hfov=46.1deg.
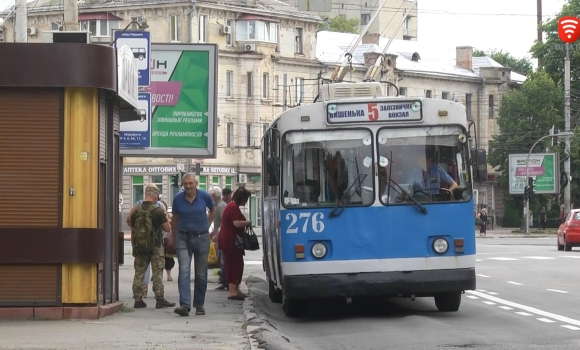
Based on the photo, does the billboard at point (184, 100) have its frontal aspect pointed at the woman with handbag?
yes

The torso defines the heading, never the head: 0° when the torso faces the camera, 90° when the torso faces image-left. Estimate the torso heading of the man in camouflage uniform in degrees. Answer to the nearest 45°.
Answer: approximately 225°

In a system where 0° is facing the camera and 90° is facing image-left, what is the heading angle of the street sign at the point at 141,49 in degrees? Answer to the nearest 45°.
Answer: approximately 0°

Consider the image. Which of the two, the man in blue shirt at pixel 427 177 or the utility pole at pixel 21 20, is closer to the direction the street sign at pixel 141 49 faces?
the man in blue shirt
